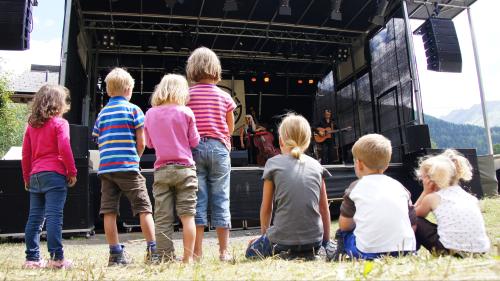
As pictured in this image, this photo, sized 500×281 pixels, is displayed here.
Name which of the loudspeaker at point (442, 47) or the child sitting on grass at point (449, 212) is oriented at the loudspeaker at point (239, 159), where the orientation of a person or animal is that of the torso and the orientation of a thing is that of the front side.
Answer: the child sitting on grass

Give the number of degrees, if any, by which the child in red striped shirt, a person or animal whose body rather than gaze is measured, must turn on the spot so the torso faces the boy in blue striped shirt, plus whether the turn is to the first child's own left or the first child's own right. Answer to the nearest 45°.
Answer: approximately 90° to the first child's own left

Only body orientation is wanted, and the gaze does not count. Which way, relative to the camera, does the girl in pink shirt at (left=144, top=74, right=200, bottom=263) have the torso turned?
away from the camera

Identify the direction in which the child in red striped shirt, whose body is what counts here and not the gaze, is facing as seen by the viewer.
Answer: away from the camera

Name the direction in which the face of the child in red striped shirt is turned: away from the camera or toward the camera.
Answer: away from the camera

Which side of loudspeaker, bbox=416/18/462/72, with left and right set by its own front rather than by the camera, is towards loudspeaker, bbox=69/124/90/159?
right

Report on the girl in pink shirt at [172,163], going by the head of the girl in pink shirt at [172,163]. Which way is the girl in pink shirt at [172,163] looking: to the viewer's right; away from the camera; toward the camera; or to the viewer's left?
away from the camera

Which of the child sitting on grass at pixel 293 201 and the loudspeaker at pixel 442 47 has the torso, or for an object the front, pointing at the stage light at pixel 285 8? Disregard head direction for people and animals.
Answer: the child sitting on grass

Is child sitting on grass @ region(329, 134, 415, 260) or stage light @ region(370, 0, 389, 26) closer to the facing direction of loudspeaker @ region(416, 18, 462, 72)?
the child sitting on grass
